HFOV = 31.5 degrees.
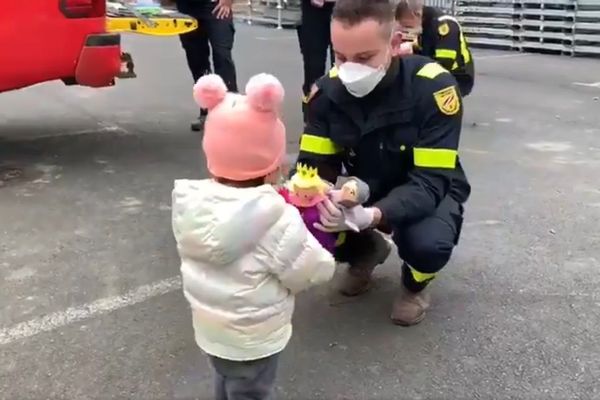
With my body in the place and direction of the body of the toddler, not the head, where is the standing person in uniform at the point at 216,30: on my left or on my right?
on my left

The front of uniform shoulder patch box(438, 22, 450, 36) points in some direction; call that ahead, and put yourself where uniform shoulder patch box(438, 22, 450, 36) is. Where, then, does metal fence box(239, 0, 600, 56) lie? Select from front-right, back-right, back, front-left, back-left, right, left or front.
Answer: back

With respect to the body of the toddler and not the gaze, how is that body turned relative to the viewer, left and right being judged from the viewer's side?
facing away from the viewer and to the right of the viewer

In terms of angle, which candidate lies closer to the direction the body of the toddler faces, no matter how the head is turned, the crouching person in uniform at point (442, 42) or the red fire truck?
the crouching person in uniform

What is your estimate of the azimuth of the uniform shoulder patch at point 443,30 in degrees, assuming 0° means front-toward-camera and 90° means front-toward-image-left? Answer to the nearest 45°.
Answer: approximately 0°

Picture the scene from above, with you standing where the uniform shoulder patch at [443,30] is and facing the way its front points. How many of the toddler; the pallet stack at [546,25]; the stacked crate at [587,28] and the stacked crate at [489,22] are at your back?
3

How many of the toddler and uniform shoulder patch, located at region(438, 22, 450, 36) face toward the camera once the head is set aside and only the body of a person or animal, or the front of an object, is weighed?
1

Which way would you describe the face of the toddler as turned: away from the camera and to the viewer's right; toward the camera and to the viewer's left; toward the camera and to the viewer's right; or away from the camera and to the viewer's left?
away from the camera and to the viewer's right

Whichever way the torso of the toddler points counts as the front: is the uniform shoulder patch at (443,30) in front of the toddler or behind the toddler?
in front

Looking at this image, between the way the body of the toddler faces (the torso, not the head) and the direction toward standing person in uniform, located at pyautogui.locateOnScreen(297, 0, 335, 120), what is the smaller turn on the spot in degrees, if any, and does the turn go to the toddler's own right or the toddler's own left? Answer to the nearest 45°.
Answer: approximately 45° to the toddler's own left

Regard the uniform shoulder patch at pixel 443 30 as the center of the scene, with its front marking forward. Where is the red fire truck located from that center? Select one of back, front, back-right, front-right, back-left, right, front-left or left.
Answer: right
